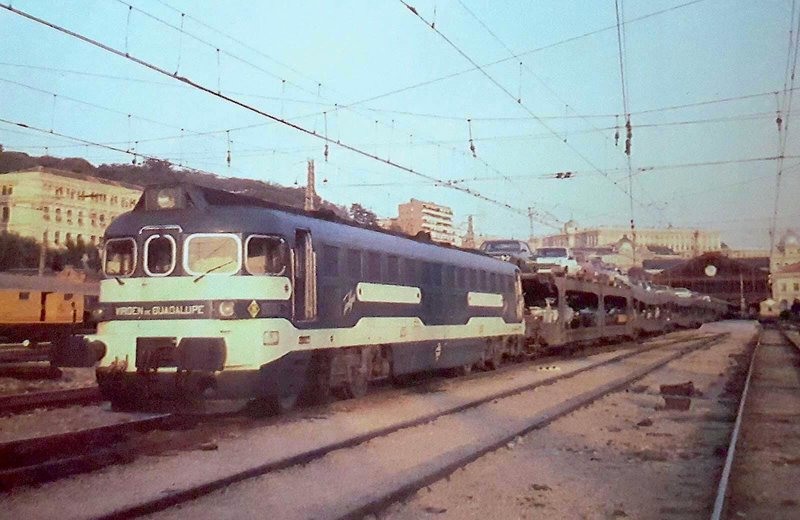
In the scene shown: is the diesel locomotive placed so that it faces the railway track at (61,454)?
yes

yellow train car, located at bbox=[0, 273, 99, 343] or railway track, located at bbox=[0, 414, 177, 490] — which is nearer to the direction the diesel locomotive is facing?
the railway track

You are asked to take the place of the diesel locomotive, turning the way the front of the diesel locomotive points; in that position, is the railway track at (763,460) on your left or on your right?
on your left

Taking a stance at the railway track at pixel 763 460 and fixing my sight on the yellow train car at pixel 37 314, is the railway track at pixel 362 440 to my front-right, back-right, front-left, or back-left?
front-left

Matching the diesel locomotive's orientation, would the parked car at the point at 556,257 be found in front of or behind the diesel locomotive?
behind

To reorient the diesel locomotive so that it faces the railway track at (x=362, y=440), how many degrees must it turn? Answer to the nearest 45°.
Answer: approximately 90° to its left

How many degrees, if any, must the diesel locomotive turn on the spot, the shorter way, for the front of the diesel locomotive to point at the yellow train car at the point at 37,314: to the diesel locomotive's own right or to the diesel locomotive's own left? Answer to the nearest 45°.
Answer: approximately 90° to the diesel locomotive's own right

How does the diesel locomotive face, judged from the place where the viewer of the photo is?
facing the viewer and to the left of the viewer
